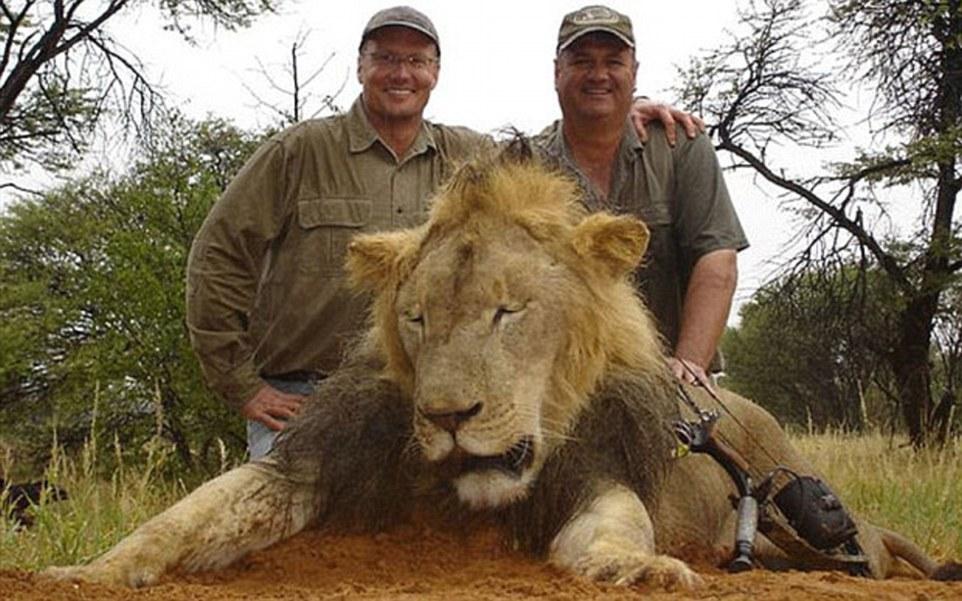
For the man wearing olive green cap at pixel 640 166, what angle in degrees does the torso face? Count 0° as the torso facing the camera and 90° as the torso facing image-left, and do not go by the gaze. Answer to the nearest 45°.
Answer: approximately 0°

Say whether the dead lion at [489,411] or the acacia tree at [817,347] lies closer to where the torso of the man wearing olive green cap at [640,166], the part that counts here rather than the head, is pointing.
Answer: the dead lion

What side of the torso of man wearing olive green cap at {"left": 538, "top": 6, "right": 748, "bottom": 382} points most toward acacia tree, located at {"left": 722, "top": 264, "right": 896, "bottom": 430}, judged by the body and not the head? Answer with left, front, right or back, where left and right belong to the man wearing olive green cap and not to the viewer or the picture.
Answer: back

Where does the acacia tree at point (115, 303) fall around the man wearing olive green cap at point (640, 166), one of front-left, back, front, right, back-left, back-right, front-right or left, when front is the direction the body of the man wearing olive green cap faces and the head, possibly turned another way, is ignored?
back-right

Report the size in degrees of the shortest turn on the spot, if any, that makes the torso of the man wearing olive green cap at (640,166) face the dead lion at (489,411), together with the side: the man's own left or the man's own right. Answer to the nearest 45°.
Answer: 0° — they already face it
